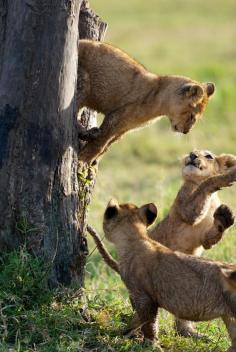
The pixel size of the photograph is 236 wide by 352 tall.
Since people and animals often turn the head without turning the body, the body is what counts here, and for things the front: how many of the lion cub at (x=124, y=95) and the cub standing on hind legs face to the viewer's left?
0

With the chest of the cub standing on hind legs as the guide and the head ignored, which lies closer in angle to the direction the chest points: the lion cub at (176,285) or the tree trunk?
the lion cub

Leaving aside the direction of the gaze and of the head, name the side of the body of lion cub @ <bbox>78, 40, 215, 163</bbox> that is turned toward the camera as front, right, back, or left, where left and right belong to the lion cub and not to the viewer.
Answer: right

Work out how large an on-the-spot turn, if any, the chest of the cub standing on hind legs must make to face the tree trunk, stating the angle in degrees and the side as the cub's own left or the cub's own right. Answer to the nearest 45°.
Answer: approximately 90° to the cub's own right
